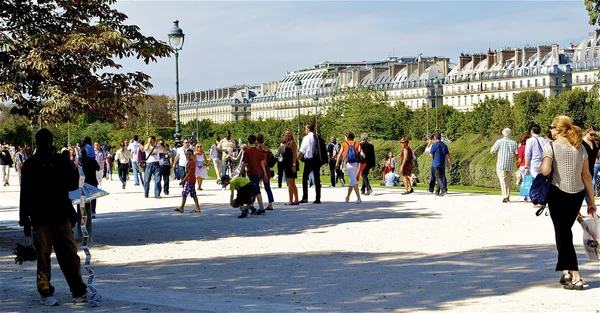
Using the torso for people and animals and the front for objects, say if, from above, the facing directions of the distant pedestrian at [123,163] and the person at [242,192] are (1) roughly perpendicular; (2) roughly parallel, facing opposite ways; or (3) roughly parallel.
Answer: roughly perpendicular

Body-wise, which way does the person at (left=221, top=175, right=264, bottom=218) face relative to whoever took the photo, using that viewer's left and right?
facing to the left of the viewer

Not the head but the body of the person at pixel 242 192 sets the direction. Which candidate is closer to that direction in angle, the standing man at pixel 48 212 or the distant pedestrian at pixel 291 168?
the standing man

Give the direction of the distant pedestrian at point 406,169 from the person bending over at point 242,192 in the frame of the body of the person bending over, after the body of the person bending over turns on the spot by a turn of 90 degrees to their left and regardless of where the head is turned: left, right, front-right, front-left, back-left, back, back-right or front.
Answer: back-left

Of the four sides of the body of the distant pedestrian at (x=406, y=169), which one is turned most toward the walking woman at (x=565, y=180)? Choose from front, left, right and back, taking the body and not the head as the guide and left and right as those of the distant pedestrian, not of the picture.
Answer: left

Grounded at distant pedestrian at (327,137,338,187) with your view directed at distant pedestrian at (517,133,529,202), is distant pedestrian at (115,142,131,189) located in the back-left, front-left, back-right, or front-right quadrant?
back-right

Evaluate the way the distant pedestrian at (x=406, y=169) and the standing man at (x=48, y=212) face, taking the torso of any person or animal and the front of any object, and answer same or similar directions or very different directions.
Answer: very different directions
